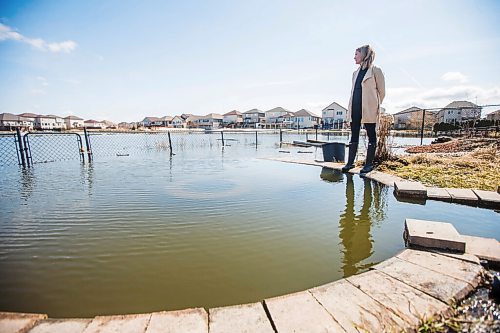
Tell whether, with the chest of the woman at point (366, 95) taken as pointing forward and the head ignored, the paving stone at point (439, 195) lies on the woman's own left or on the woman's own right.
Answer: on the woman's own left

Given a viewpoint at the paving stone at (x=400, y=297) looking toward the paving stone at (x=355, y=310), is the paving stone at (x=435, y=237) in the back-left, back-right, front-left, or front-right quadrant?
back-right

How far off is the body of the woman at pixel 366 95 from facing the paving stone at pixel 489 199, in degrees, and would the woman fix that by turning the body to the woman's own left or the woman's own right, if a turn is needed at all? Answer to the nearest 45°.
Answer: approximately 90° to the woman's own left

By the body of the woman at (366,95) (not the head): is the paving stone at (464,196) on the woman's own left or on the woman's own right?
on the woman's own left

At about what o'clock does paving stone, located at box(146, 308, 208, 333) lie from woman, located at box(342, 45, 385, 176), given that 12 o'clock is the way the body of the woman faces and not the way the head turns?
The paving stone is roughly at 11 o'clock from the woman.

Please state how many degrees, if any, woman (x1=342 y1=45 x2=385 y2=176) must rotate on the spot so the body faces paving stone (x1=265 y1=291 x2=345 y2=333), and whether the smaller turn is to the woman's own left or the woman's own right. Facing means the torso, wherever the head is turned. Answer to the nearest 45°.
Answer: approximately 45° to the woman's own left

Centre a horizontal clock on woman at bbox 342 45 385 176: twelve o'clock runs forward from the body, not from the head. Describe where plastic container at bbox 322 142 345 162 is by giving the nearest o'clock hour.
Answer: The plastic container is roughly at 4 o'clock from the woman.

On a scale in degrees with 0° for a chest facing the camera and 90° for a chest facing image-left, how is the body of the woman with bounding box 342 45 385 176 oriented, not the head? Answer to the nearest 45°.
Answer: approximately 45°

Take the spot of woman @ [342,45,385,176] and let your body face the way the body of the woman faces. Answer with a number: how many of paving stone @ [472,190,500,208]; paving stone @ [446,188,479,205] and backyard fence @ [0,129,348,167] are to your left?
2

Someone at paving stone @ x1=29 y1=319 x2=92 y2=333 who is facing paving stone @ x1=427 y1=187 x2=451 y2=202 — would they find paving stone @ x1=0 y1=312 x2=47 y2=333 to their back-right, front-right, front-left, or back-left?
back-left

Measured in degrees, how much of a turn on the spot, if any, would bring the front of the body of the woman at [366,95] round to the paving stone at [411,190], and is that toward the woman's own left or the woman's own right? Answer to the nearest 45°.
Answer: approximately 45° to the woman's own left
